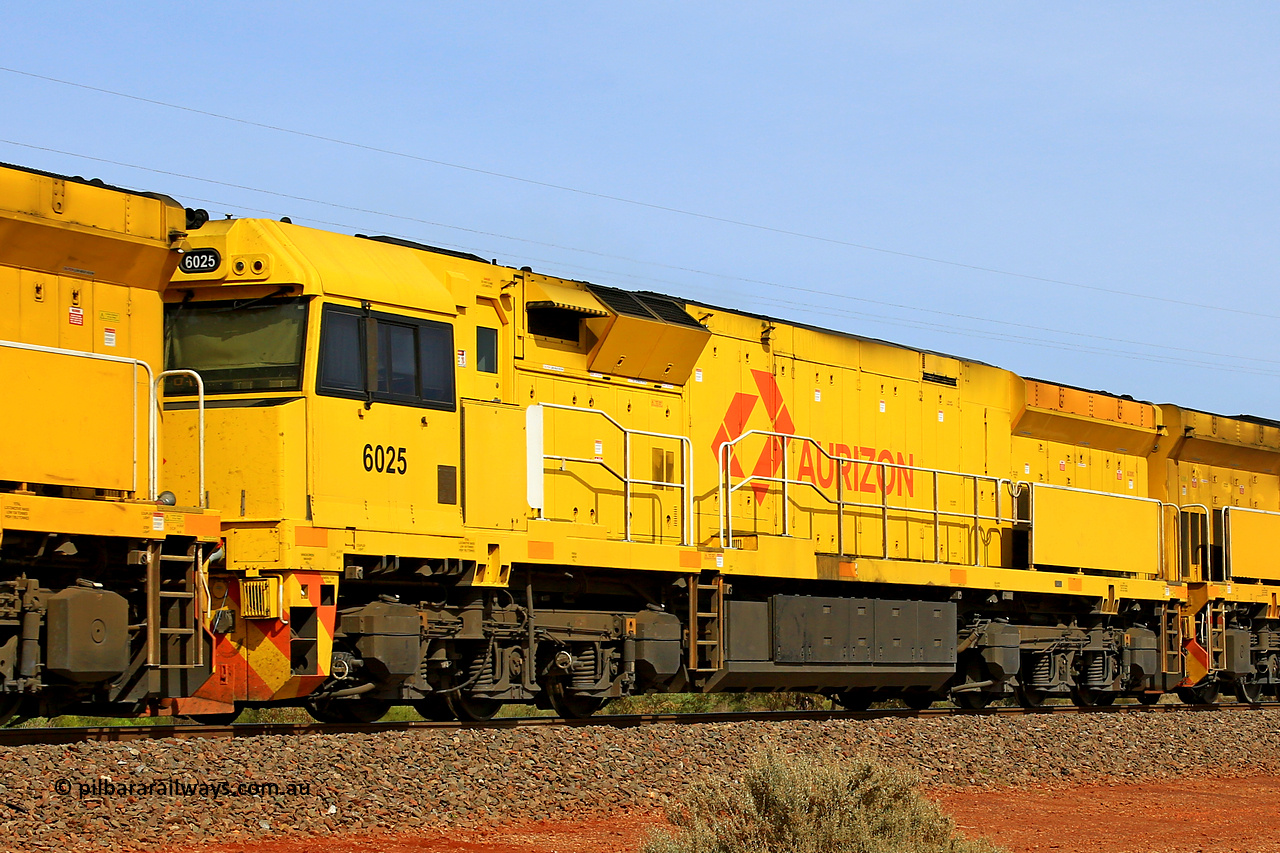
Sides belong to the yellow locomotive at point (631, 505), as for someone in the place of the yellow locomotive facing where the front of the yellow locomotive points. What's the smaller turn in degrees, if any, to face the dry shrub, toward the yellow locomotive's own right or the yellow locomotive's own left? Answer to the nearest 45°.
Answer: approximately 45° to the yellow locomotive's own left

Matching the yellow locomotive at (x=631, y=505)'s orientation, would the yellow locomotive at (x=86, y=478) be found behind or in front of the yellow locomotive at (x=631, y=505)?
in front
